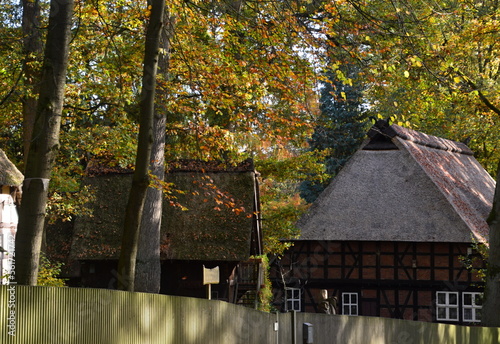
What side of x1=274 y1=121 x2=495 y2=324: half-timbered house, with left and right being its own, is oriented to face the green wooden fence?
front

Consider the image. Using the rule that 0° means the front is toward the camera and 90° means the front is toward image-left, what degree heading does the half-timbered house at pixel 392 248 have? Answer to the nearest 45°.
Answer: approximately 0°

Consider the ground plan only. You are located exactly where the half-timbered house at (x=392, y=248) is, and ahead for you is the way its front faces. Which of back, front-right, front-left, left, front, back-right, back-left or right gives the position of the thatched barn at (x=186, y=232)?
front-right

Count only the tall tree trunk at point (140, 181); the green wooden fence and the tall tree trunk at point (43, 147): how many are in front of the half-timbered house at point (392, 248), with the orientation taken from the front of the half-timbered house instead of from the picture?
3

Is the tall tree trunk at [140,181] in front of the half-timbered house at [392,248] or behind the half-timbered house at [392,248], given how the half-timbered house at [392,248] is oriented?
in front

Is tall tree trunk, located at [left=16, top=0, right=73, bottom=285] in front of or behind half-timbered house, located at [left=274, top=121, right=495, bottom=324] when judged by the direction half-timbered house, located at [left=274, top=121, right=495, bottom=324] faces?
in front

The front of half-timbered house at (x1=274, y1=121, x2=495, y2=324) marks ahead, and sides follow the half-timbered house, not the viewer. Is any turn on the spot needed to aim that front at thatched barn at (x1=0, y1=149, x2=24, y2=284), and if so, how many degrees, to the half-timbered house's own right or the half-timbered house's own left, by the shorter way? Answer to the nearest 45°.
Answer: approximately 45° to the half-timbered house's own right
